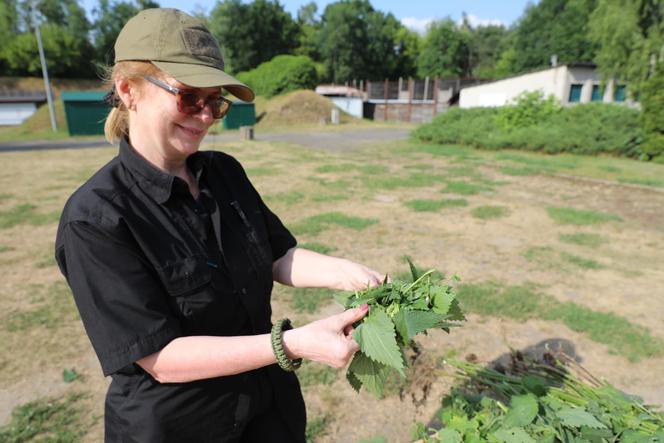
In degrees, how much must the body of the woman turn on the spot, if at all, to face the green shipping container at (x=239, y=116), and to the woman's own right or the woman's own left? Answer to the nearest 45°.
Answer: approximately 135° to the woman's own left

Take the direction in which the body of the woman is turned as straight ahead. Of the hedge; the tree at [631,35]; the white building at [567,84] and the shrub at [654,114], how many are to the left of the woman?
4

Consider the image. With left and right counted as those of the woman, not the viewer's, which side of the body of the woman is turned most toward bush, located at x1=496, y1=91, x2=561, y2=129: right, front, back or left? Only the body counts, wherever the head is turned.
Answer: left

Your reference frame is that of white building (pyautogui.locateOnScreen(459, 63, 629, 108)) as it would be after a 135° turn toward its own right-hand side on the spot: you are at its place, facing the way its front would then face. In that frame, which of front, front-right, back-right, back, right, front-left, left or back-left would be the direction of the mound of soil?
front

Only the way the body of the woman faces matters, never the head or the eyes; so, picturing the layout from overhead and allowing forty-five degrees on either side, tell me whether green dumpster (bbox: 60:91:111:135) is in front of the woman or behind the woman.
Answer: behind

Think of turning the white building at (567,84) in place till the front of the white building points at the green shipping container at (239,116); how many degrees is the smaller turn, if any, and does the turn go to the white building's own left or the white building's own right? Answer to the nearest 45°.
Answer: approximately 135° to the white building's own right

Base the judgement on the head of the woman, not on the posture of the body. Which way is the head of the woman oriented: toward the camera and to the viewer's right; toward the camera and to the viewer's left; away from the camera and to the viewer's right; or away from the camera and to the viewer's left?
toward the camera and to the viewer's right

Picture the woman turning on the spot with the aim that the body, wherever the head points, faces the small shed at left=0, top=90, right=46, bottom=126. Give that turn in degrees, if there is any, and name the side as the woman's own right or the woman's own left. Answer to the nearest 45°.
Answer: approximately 135° to the woman's own left

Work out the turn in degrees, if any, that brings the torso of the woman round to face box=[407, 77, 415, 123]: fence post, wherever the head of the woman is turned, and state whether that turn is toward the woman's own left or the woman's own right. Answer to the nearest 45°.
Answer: approximately 90° to the woman's own left

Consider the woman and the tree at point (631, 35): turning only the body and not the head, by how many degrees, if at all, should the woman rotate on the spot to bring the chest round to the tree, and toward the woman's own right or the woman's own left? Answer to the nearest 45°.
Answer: approximately 90° to the woman's own left

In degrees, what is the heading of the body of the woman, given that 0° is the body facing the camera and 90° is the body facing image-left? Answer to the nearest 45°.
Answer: approximately 315°

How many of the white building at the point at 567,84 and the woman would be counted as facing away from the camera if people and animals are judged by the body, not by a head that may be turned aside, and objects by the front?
0

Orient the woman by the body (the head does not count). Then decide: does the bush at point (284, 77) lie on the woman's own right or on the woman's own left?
on the woman's own left

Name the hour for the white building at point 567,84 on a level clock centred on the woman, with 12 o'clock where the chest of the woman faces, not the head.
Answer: The white building is roughly at 9 o'clock from the woman.

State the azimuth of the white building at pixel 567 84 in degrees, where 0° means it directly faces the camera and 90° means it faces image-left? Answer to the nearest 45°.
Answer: approximately 315°

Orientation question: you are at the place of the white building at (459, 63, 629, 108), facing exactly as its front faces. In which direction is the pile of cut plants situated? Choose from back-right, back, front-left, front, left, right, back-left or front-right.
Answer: front-right

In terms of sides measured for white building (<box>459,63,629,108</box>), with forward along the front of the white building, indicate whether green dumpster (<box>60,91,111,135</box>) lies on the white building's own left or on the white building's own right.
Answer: on the white building's own right
